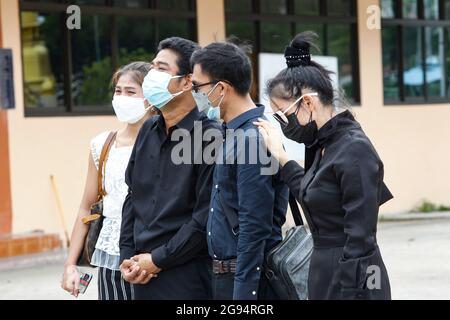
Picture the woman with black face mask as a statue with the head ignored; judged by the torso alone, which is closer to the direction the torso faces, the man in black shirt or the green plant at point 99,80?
the man in black shirt

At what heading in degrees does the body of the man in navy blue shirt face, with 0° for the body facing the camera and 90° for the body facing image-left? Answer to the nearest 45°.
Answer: approximately 90°

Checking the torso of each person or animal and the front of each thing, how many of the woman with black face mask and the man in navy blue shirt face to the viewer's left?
2

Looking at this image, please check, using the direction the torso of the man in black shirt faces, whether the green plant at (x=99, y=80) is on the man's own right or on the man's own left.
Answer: on the man's own right

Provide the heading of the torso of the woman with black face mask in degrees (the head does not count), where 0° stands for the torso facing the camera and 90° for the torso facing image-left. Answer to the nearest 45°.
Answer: approximately 90°

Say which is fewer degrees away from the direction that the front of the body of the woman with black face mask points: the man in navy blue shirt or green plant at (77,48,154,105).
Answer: the man in navy blue shirt

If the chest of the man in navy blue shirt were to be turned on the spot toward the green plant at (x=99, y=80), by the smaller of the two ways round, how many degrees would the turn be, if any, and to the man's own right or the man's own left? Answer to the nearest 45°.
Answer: approximately 90° to the man's own right

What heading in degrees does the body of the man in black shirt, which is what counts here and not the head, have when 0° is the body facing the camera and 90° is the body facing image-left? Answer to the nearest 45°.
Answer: approximately 45°
